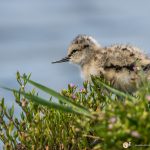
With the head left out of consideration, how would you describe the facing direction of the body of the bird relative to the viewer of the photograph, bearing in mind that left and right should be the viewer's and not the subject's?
facing to the left of the viewer
